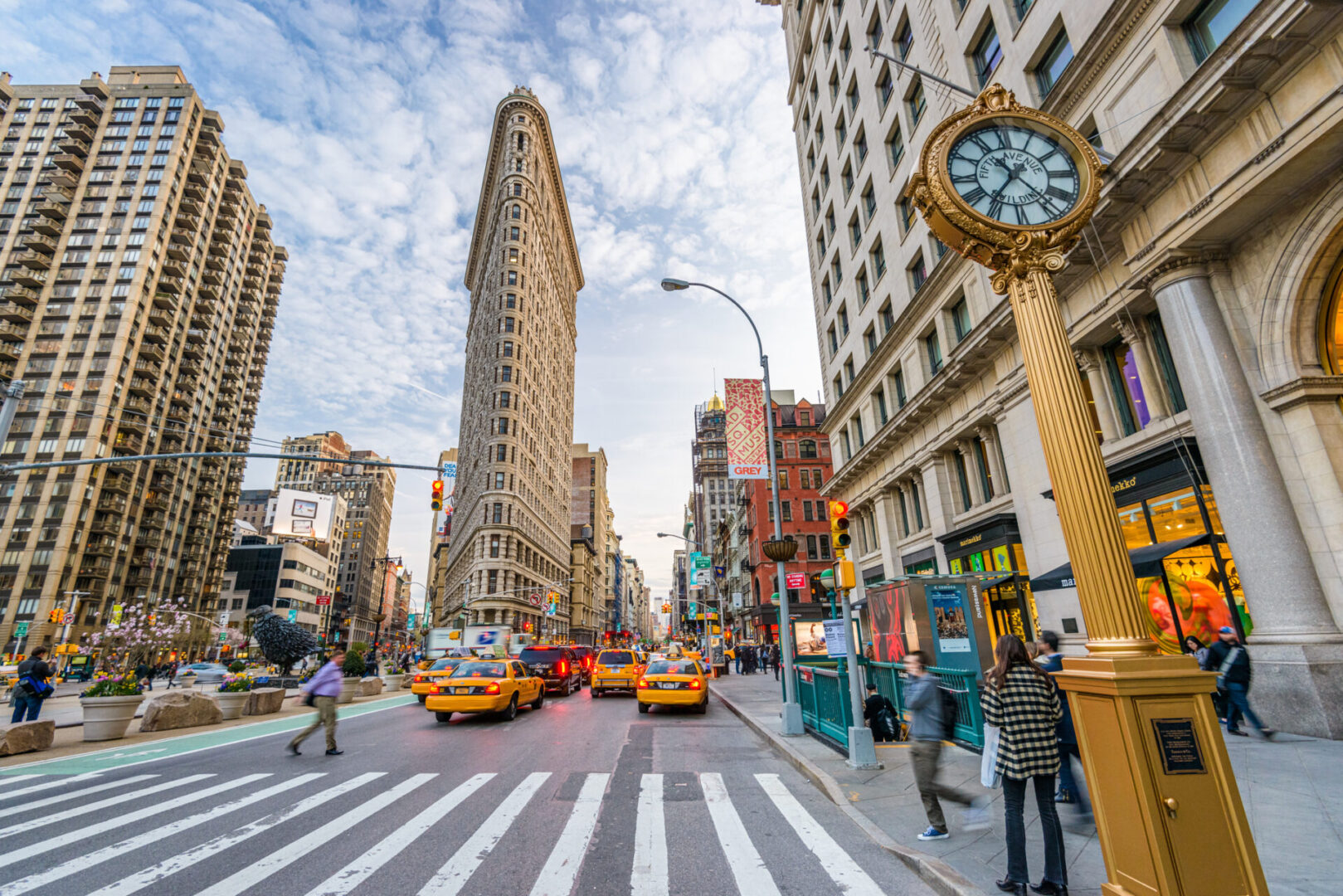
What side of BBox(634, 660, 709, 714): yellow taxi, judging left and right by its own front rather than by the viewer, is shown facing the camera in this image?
back

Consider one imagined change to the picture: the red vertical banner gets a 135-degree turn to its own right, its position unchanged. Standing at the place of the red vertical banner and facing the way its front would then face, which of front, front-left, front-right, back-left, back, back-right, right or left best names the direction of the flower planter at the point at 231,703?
front-left

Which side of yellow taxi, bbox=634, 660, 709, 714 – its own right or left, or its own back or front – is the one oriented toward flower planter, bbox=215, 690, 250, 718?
left

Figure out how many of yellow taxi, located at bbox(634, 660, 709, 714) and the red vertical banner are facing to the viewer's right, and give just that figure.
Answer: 0

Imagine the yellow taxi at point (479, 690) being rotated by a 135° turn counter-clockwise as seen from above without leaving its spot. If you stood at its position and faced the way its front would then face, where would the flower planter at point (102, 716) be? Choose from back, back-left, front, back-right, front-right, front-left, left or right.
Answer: front

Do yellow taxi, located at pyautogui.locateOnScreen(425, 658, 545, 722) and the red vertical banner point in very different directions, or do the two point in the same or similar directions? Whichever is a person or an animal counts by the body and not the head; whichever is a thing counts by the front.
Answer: very different directions

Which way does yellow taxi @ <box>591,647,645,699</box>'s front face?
away from the camera

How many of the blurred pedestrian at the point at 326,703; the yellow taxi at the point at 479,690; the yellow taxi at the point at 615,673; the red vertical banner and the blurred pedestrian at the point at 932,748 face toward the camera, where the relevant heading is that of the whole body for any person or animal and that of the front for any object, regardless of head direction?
1

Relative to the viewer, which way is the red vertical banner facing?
toward the camera

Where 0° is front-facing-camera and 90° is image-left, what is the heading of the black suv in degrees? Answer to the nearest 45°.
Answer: approximately 225°

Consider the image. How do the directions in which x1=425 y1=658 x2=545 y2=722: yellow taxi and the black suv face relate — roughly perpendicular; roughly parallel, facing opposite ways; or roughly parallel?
roughly parallel

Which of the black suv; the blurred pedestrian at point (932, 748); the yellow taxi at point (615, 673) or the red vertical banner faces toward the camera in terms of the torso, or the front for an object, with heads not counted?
the red vertical banner

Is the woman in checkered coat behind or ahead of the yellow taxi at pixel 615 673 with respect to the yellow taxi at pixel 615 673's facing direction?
behind

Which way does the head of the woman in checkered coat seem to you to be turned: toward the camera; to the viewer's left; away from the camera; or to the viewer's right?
away from the camera

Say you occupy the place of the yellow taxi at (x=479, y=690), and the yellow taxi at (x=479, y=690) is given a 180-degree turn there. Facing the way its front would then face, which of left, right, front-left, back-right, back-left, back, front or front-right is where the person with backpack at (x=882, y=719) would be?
left
